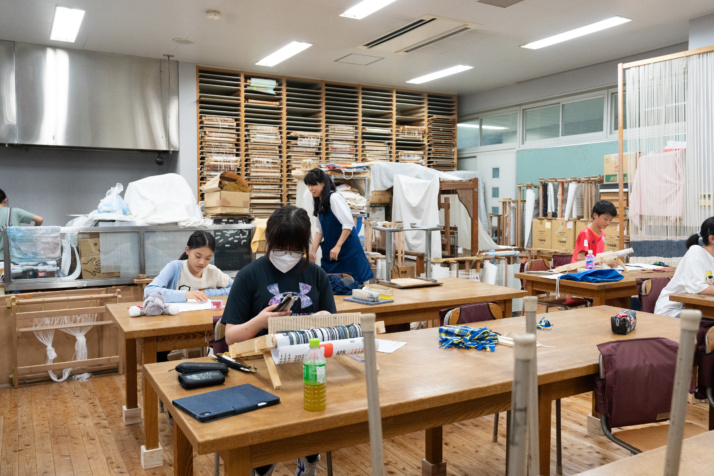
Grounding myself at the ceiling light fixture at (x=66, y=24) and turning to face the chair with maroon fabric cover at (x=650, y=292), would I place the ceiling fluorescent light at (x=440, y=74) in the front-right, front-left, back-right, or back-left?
front-left

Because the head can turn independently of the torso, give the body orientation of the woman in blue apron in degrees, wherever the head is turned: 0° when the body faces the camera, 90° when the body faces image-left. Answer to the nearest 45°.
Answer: approximately 45°

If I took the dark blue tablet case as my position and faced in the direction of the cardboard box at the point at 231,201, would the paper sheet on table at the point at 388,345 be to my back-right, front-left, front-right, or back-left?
front-right

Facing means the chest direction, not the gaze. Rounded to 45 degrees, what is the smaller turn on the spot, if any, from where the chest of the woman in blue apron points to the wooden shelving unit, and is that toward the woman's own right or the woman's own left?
approximately 135° to the woman's own right

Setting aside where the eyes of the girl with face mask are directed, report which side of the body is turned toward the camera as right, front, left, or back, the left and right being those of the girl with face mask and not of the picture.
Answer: front

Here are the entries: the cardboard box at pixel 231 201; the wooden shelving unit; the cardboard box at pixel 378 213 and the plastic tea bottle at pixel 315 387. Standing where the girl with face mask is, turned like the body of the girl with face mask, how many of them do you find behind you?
3

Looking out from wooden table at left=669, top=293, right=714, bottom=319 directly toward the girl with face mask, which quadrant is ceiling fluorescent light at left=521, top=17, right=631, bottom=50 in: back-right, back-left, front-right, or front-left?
back-right

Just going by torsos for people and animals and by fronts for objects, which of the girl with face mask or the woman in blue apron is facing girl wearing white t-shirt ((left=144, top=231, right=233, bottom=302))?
the woman in blue apron

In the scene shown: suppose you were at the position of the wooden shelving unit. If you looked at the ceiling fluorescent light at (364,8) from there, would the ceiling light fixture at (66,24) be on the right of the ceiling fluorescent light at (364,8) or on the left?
right

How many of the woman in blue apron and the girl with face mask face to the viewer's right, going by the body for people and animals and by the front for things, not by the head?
0

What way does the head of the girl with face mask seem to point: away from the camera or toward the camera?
toward the camera

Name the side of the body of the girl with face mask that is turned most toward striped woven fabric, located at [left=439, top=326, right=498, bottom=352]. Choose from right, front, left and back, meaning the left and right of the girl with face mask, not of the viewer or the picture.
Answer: left

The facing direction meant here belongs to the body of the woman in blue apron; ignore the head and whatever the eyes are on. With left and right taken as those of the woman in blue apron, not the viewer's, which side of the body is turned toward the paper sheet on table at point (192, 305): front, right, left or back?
front

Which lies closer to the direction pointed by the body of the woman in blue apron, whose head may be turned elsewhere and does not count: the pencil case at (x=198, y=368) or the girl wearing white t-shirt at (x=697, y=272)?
the pencil case

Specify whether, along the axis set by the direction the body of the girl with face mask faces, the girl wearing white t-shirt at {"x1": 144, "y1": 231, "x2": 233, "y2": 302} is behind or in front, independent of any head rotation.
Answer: behind
